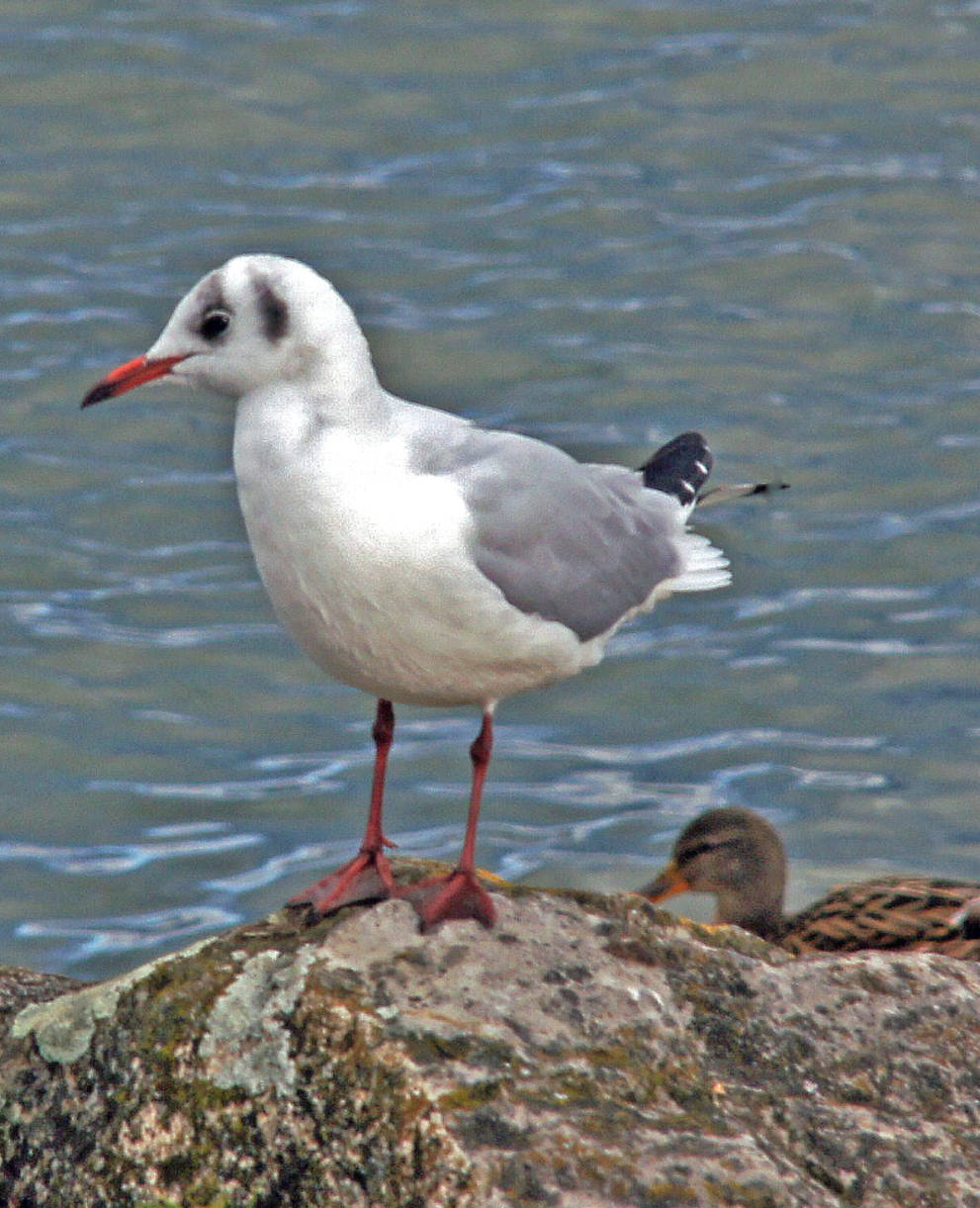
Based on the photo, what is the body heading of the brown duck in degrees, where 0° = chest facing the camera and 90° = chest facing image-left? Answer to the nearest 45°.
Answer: approximately 90°

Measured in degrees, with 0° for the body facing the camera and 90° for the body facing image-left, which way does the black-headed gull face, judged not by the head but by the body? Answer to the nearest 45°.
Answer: approximately 45°

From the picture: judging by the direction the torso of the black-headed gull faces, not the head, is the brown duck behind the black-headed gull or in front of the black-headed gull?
behind

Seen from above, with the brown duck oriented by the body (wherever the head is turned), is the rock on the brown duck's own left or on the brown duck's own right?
on the brown duck's own left

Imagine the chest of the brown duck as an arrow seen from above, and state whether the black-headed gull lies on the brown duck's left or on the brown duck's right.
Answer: on the brown duck's left
